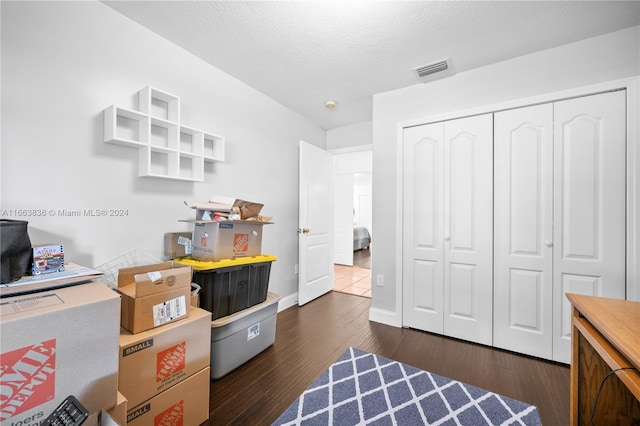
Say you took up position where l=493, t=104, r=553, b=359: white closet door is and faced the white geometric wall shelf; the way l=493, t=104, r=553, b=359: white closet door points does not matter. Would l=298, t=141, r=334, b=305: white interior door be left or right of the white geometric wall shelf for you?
right

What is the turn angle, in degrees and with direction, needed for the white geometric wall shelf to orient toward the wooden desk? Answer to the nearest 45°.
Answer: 0° — it already faces it

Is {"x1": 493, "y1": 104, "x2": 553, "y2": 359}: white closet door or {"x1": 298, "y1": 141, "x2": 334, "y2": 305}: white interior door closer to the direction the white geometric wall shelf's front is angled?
the white closet door

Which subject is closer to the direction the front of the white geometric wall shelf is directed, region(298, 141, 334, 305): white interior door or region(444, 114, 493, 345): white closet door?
the white closet door

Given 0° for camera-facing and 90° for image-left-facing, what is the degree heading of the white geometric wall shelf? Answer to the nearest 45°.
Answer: approximately 315°
